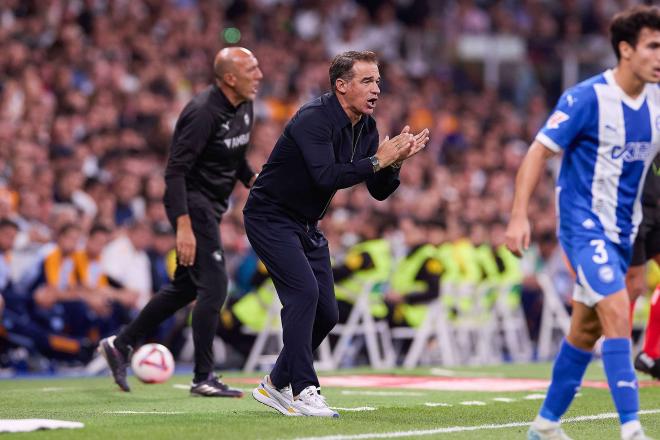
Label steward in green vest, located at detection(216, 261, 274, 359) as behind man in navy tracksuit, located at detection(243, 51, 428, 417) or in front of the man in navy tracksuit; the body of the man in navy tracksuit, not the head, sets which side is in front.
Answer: behind

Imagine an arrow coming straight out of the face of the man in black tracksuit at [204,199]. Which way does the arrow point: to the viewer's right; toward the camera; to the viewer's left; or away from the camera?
to the viewer's right

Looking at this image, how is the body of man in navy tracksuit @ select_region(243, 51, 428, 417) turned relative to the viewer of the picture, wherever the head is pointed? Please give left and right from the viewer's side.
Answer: facing the viewer and to the right of the viewer

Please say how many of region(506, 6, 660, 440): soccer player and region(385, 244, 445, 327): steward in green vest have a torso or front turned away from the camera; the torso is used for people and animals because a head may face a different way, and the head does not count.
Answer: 0

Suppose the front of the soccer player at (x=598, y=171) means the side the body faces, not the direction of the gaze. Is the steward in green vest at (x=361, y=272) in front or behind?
behind

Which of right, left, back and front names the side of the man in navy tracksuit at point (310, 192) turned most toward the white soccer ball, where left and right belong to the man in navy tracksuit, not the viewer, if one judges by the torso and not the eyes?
back
